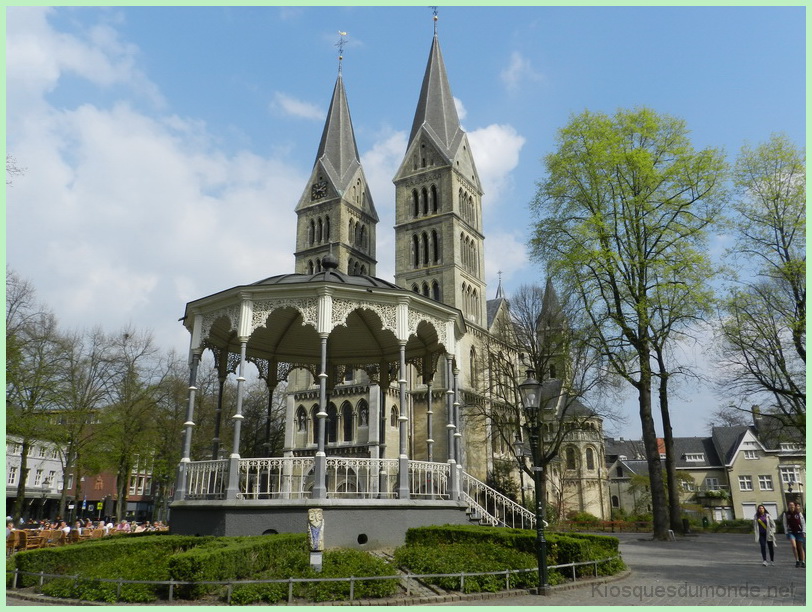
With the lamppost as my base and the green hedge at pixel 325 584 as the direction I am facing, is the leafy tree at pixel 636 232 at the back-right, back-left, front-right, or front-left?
back-right

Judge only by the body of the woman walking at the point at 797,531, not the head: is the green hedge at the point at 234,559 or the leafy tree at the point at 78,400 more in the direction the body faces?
the green hedge

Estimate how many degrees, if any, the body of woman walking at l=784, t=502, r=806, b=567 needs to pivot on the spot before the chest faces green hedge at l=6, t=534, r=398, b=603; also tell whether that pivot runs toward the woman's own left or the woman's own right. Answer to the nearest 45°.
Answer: approximately 45° to the woman's own right

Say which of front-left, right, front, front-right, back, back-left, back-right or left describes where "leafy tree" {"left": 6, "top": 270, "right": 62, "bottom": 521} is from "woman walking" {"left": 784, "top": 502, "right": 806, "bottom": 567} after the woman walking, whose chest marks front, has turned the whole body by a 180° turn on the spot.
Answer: left

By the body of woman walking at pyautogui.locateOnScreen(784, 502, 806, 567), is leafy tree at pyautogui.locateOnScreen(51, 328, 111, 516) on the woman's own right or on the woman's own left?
on the woman's own right

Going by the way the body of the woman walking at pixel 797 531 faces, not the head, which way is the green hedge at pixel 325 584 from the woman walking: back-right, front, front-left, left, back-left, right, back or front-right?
front-right

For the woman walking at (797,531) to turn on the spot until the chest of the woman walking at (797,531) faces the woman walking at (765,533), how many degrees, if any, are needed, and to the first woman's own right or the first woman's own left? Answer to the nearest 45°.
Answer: approximately 135° to the first woman's own right

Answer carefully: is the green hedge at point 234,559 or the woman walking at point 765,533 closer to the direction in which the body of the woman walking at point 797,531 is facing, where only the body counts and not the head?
the green hedge

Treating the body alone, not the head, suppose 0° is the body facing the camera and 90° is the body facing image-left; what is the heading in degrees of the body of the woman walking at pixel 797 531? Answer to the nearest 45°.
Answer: approximately 0°

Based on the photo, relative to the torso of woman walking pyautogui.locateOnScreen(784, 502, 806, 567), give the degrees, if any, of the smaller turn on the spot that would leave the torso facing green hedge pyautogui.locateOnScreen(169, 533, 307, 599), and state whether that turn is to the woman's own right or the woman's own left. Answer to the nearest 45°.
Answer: approximately 45° to the woman's own right
